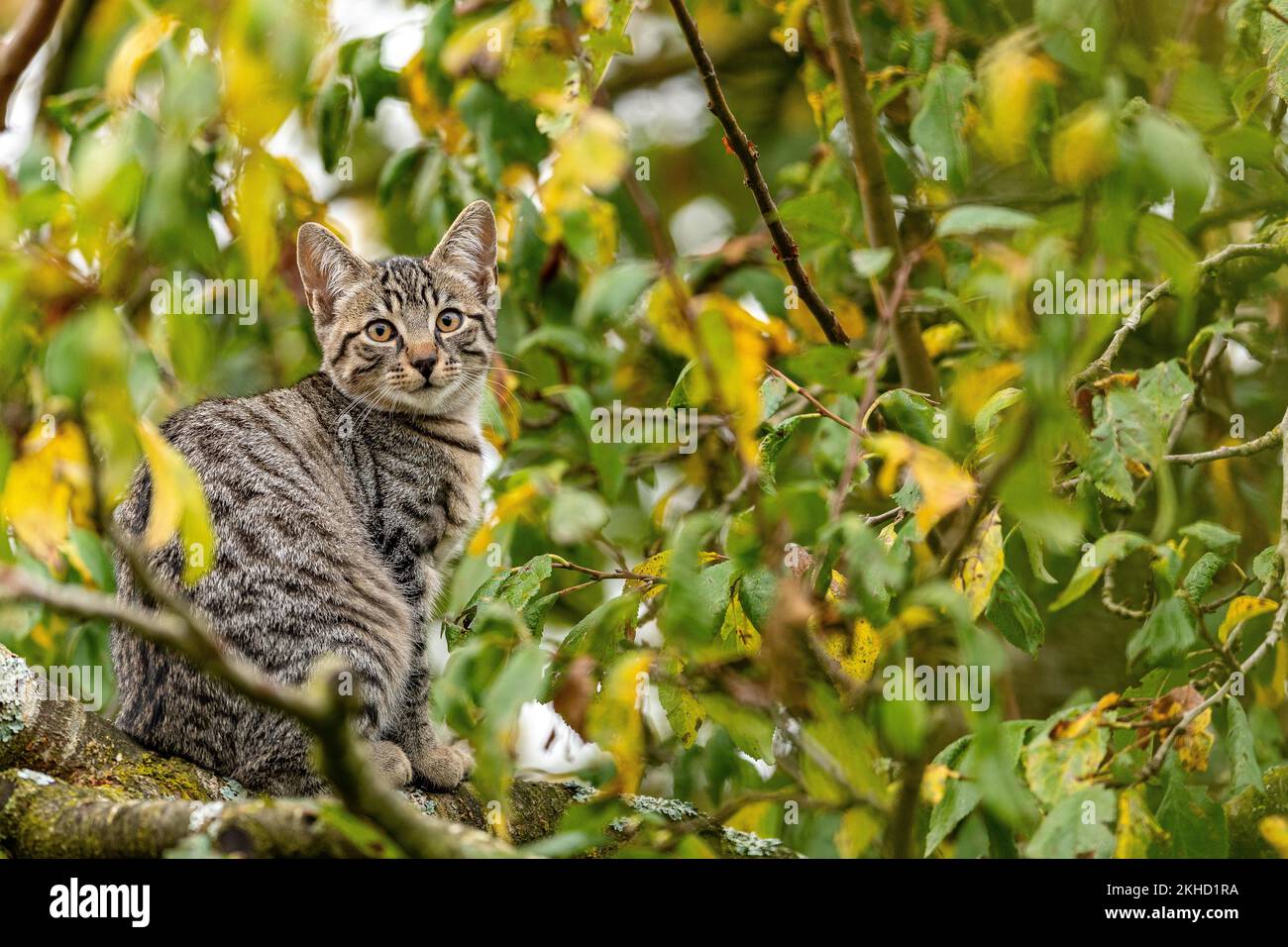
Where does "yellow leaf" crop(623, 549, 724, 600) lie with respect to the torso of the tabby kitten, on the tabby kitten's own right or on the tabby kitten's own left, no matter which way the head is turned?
on the tabby kitten's own right

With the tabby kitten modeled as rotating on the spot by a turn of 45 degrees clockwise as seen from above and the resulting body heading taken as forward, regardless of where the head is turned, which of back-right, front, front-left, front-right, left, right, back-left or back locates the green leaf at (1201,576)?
front

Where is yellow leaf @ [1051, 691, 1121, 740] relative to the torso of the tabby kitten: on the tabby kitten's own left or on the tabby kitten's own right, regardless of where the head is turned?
on the tabby kitten's own right

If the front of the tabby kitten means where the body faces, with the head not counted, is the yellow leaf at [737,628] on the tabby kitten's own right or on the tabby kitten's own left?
on the tabby kitten's own right

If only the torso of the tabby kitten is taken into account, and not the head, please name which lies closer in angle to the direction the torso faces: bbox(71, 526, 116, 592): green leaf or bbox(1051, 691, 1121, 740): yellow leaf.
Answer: the yellow leaf

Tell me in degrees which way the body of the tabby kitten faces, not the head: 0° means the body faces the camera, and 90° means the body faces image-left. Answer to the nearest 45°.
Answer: approximately 270°
